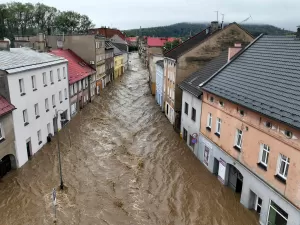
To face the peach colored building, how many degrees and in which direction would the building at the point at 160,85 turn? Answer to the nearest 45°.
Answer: approximately 90° to its left

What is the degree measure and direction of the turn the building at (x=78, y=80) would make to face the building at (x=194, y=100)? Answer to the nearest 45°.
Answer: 0° — it already faces it

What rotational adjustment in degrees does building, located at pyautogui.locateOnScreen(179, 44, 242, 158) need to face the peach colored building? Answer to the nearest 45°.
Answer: approximately 90° to its left

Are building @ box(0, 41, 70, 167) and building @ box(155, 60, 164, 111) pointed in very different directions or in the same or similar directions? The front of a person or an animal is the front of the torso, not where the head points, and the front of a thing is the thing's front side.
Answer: very different directions

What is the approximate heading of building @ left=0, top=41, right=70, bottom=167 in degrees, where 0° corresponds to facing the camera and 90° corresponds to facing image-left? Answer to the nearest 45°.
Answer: approximately 315°

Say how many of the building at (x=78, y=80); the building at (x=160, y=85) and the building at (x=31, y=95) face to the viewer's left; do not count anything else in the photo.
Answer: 1

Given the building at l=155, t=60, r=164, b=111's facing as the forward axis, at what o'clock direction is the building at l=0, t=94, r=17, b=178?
the building at l=0, t=94, r=17, b=178 is roughly at 10 o'clock from the building at l=155, t=60, r=164, b=111.

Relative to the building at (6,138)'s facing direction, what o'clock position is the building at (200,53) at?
the building at (200,53) is roughly at 10 o'clock from the building at (6,138).

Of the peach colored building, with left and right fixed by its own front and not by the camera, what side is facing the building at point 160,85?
right

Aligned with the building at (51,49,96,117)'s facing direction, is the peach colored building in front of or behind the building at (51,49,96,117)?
in front

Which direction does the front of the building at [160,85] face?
to the viewer's left

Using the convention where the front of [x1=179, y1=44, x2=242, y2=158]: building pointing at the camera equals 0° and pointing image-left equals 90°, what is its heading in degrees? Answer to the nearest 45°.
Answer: approximately 45°
